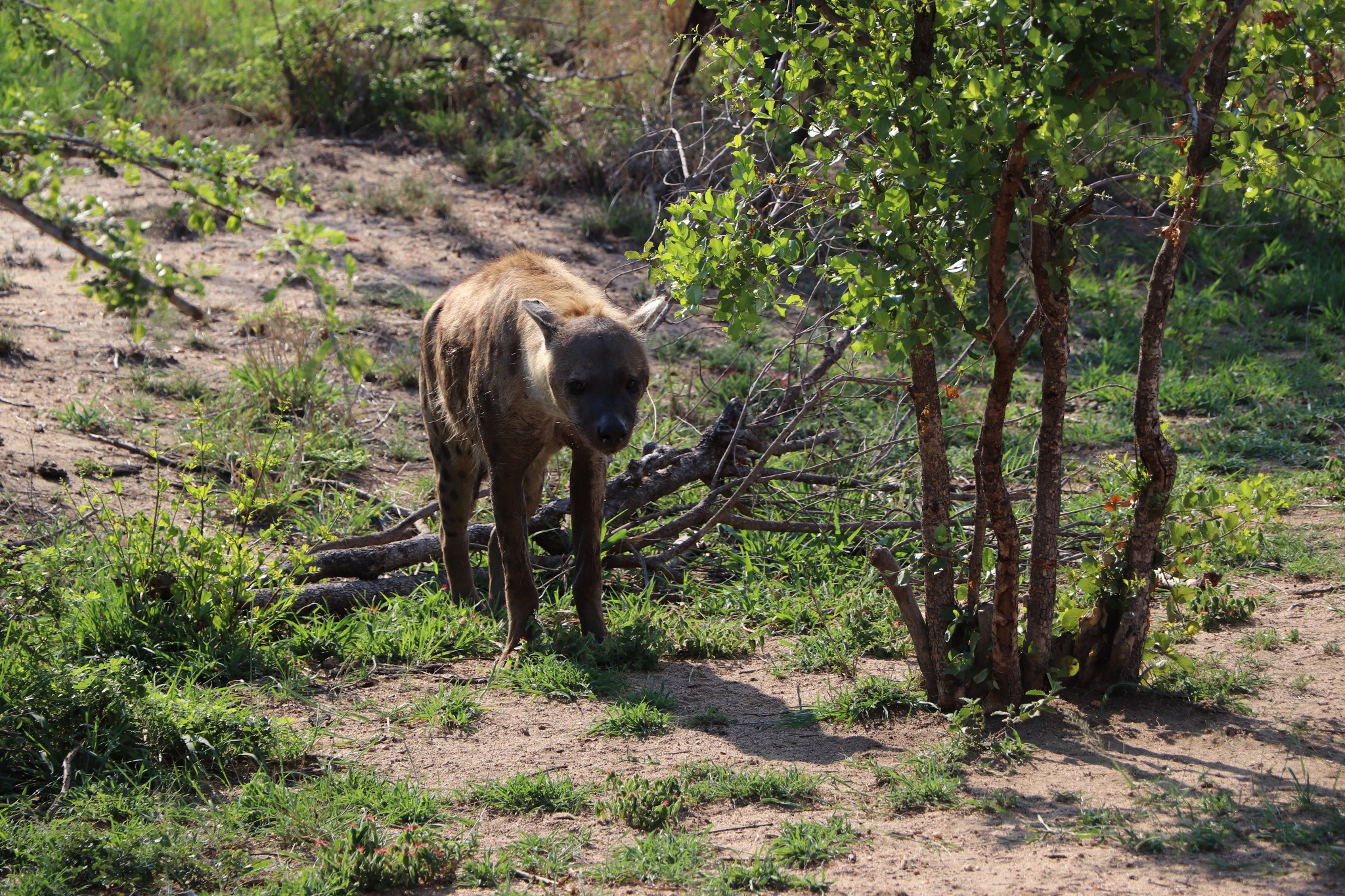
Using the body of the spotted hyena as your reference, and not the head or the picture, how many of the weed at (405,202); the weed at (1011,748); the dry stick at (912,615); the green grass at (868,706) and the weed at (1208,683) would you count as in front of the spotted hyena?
4

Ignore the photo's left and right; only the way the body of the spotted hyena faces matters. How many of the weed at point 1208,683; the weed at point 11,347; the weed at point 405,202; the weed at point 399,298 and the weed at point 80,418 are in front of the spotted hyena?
1

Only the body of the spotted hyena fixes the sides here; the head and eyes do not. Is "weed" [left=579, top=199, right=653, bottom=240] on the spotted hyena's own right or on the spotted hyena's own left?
on the spotted hyena's own left

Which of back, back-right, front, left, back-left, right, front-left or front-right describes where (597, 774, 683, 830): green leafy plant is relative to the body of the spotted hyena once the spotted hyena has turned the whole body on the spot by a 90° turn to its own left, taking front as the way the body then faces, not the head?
back-right

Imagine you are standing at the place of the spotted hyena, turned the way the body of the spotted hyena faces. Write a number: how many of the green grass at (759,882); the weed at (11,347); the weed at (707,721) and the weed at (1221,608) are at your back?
1

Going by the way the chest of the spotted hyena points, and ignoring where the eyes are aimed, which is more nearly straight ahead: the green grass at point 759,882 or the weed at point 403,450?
the green grass

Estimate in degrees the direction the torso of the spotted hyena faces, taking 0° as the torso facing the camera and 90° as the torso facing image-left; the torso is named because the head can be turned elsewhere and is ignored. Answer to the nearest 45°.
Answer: approximately 315°

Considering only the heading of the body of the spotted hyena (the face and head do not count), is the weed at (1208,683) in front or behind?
in front

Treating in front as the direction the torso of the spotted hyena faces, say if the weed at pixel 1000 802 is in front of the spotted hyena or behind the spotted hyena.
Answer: in front

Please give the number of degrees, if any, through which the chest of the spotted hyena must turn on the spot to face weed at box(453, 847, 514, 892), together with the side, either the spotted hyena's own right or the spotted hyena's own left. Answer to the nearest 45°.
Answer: approximately 45° to the spotted hyena's own right

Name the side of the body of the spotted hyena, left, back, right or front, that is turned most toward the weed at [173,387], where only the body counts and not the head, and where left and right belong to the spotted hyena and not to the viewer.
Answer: back

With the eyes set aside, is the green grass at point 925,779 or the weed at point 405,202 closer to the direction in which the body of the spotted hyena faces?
the green grass

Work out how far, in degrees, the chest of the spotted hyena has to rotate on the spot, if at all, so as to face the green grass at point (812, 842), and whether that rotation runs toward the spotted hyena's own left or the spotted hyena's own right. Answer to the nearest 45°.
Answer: approximately 45° to the spotted hyena's own right

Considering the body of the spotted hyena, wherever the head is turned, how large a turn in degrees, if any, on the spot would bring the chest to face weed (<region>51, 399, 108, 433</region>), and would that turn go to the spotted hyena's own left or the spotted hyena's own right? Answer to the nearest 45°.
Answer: approximately 180°

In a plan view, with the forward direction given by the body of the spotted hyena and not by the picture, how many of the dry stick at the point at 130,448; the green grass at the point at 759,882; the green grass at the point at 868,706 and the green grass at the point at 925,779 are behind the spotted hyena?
1

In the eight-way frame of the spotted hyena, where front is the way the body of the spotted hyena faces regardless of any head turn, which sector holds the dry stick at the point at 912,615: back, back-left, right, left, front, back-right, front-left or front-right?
front
